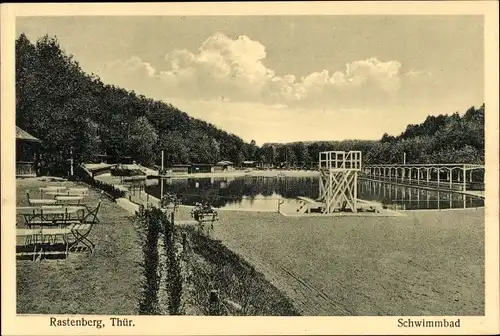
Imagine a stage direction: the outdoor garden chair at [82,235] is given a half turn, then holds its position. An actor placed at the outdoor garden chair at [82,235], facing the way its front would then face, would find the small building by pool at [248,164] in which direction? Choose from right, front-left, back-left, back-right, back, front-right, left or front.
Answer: front-left

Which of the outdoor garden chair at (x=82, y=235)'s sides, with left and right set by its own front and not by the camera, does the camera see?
left
